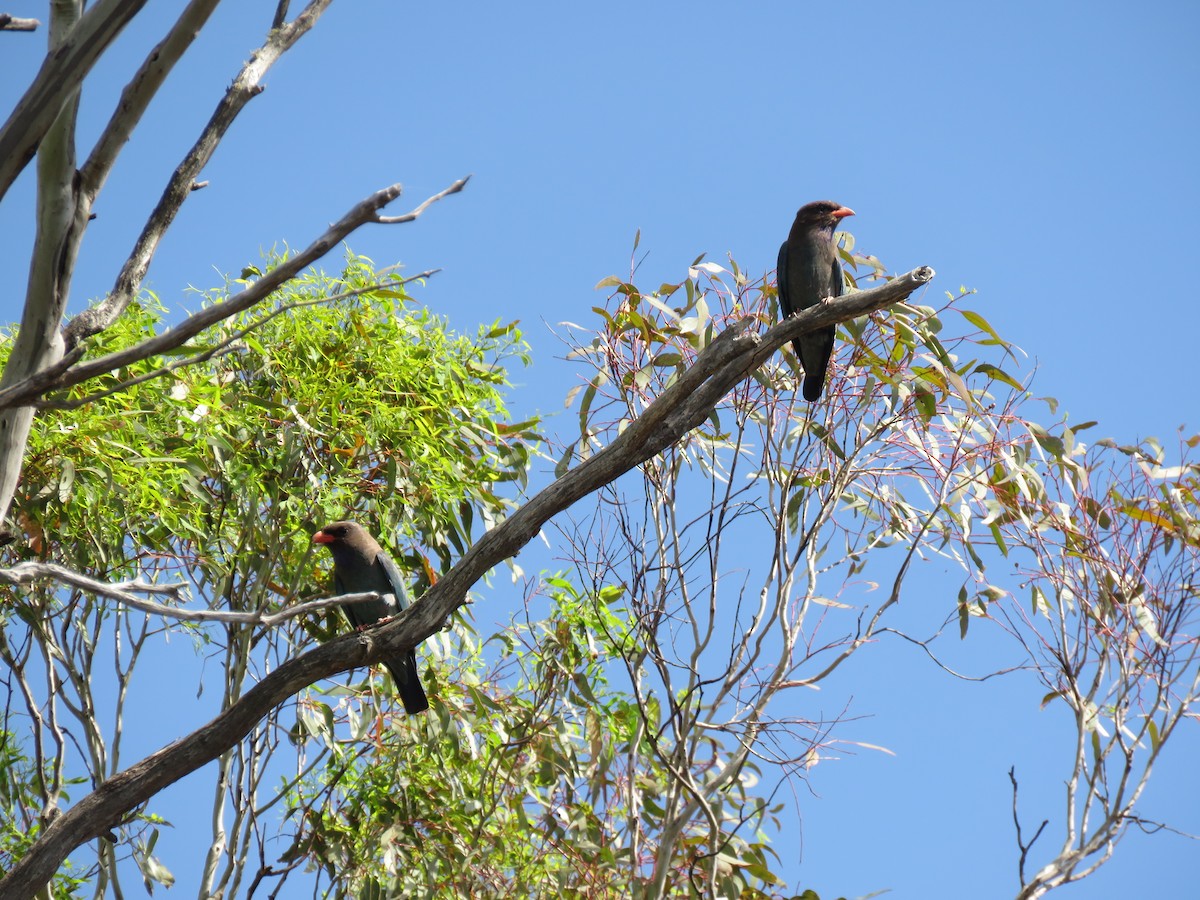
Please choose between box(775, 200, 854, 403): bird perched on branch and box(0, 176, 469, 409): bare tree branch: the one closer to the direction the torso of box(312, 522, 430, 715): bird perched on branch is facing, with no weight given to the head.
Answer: the bare tree branch

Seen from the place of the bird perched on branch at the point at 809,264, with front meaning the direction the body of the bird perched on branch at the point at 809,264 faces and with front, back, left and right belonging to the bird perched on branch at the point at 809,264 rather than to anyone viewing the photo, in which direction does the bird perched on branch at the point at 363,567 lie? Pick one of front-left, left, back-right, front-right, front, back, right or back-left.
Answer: back-right

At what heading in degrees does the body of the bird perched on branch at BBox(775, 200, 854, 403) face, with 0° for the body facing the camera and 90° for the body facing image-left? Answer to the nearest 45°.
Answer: approximately 315°

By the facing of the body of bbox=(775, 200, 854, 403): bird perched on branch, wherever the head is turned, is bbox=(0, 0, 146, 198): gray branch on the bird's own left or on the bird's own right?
on the bird's own right

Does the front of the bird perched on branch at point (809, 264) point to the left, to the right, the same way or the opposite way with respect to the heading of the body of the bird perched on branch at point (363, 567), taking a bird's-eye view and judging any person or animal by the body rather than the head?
to the left

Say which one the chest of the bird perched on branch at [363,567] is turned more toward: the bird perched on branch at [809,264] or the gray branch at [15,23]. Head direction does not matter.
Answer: the gray branch
